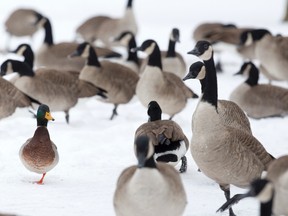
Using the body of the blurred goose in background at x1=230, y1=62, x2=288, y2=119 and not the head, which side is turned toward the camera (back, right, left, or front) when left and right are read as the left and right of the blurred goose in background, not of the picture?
left

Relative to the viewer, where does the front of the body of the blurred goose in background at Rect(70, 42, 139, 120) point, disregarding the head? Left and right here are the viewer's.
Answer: facing to the left of the viewer

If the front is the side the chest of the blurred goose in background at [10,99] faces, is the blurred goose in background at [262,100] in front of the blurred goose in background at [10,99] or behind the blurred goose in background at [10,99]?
behind

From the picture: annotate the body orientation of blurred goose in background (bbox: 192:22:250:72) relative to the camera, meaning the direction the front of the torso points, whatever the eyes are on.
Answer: to the viewer's left

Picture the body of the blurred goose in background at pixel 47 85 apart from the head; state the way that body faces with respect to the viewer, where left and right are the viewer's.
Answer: facing to the left of the viewer
